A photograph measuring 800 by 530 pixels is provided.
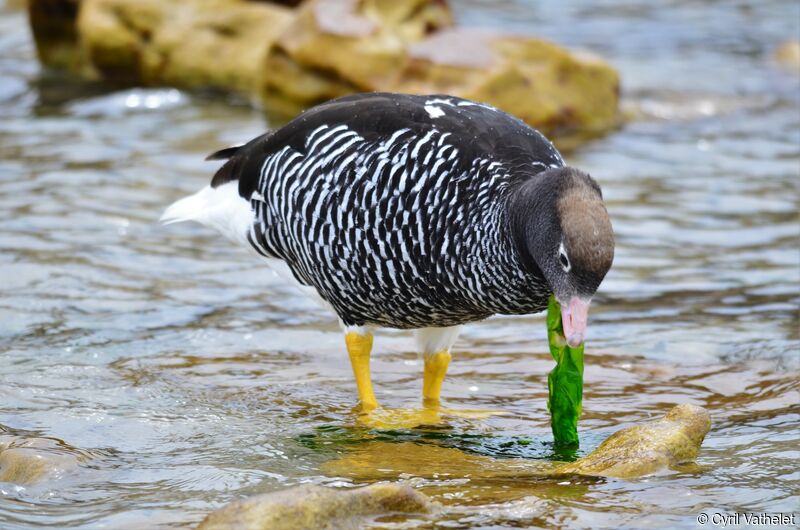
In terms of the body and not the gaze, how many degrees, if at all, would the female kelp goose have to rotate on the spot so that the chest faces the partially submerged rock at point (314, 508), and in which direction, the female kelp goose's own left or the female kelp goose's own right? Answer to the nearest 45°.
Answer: approximately 45° to the female kelp goose's own right

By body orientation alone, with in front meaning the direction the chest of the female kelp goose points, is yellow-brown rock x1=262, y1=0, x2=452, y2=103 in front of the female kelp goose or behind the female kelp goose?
behind

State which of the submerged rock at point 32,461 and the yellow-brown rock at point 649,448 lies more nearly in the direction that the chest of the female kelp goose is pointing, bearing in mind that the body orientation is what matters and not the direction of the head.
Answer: the yellow-brown rock

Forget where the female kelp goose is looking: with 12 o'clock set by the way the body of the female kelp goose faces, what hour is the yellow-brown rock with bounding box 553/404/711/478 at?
The yellow-brown rock is roughly at 12 o'clock from the female kelp goose.

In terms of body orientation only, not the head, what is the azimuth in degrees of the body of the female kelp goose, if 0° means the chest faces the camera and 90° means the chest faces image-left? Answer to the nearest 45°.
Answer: approximately 315°

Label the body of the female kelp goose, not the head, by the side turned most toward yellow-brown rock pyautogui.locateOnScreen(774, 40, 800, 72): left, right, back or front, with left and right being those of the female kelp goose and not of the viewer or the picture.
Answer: left

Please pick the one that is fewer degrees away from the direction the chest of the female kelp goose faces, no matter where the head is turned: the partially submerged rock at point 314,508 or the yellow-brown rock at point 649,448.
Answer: the yellow-brown rock

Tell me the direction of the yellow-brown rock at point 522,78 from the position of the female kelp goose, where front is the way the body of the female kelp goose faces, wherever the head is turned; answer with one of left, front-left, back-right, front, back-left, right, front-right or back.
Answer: back-left

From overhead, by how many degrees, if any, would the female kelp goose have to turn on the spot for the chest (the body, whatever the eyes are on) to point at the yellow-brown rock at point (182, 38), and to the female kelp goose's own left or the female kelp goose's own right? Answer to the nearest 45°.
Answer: approximately 135° to the female kelp goose's own left

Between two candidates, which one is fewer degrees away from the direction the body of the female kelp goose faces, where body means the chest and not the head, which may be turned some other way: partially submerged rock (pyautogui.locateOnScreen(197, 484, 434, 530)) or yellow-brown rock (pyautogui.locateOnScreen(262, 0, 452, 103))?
the partially submerged rock

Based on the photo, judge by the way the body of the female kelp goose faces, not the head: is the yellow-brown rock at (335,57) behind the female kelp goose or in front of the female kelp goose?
behind
